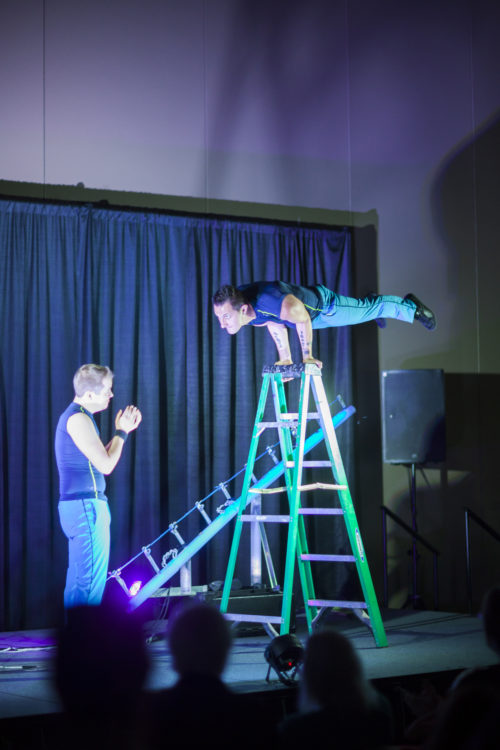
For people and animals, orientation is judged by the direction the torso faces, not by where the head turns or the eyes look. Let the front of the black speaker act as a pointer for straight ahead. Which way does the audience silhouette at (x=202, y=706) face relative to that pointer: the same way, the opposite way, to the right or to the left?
the opposite way

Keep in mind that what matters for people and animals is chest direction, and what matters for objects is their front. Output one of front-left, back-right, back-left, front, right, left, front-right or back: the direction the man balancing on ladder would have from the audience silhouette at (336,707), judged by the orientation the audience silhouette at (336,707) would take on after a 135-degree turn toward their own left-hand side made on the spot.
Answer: back-right

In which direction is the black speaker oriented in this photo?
toward the camera

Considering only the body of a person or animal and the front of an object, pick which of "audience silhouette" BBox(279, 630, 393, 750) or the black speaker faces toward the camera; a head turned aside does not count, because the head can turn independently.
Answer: the black speaker

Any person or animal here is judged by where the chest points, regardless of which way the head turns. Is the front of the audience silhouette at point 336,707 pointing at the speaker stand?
yes

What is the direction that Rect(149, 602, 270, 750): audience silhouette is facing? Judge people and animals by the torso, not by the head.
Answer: away from the camera

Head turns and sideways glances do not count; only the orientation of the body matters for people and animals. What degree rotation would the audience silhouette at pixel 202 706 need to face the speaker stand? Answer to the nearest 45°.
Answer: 0° — they already face it

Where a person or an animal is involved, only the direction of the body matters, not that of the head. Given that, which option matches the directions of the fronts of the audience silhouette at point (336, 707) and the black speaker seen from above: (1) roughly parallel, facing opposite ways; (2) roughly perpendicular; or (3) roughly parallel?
roughly parallel, facing opposite ways

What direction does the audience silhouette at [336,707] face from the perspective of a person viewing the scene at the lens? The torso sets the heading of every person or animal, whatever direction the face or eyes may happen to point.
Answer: facing away from the viewer

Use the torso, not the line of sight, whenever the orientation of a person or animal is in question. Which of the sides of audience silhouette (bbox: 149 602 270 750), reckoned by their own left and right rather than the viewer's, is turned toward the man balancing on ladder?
front

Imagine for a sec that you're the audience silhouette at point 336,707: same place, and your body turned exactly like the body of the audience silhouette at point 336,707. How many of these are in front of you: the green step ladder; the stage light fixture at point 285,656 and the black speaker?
3

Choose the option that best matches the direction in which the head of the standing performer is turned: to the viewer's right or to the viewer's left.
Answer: to the viewer's right
